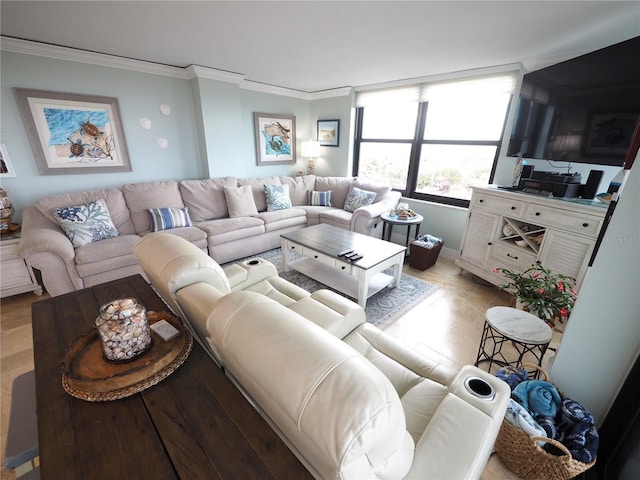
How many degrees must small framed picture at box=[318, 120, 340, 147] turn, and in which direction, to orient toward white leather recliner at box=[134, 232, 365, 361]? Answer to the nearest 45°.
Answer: approximately 45° to its left

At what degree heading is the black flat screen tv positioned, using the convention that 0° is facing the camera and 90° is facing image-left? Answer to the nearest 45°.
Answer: approximately 45°

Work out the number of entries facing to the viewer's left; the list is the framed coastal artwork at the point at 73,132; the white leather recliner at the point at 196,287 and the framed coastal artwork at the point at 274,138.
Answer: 0

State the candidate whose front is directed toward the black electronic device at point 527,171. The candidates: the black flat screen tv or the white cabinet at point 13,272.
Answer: the white cabinet

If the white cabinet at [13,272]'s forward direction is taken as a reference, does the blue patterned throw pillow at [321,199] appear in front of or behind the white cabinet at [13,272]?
in front

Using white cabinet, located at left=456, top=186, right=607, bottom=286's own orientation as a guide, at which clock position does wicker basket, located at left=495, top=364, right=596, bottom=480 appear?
The wicker basket is roughly at 10 o'clock from the white cabinet.

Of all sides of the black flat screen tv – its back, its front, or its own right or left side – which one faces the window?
right

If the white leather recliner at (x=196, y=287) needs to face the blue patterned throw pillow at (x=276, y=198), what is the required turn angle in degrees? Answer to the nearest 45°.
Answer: approximately 45° to its left

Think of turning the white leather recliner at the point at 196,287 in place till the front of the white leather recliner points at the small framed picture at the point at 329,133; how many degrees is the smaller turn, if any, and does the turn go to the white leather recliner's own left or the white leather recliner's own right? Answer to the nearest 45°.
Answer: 0° — it already faces it

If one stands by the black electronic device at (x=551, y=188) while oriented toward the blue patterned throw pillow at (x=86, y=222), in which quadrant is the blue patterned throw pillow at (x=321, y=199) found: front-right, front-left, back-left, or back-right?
front-right

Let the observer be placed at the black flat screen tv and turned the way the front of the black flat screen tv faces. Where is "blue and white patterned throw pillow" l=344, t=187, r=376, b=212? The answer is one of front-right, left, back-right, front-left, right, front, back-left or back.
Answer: front-right

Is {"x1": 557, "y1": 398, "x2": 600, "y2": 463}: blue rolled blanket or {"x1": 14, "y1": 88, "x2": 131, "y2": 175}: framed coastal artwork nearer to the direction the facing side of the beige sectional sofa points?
the blue rolled blanket

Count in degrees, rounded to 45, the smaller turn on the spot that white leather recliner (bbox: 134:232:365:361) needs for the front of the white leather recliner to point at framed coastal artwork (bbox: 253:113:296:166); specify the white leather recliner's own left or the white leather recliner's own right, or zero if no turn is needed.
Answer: approximately 45° to the white leather recliner's own left

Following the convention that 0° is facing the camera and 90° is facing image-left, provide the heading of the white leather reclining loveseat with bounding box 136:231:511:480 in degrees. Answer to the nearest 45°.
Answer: approximately 225°

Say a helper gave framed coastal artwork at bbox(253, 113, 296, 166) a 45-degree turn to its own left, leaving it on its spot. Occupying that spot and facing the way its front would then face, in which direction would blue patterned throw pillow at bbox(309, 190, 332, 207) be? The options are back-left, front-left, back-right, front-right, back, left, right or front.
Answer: front-right

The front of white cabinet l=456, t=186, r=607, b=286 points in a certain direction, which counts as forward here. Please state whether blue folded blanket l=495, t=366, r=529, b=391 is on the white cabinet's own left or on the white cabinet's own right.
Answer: on the white cabinet's own left

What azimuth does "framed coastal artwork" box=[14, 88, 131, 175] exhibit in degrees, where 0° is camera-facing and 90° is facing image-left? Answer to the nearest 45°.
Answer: approximately 315°

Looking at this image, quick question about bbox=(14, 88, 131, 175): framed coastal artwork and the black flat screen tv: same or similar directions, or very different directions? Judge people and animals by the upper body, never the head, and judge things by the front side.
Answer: very different directions

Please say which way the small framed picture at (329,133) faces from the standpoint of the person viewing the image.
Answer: facing the viewer and to the left of the viewer

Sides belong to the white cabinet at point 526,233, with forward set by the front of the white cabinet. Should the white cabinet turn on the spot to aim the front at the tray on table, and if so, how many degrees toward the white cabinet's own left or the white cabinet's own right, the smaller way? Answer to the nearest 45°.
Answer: approximately 45° to the white cabinet's own left
